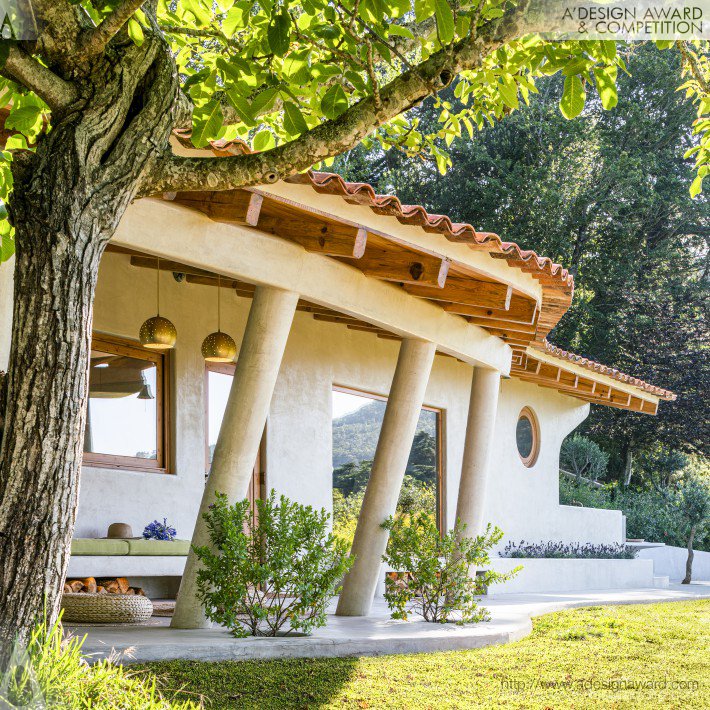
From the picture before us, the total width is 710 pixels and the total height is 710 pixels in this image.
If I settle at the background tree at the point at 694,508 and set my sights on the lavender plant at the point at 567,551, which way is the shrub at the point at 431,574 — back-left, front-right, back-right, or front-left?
front-left

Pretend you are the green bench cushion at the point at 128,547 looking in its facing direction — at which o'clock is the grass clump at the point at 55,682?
The grass clump is roughly at 12 o'clock from the green bench cushion.

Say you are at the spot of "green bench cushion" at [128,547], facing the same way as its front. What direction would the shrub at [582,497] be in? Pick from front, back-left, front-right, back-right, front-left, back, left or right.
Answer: back-left

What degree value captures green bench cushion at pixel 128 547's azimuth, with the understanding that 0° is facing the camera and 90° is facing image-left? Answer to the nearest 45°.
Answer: approximately 0°

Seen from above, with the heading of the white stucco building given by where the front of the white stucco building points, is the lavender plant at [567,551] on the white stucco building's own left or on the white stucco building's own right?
on the white stucco building's own left

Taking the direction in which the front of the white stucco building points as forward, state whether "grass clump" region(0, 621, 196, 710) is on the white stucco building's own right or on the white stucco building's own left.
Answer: on the white stucco building's own right

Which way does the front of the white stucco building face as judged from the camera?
facing the viewer and to the right of the viewer

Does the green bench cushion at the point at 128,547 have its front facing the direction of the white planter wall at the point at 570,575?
no

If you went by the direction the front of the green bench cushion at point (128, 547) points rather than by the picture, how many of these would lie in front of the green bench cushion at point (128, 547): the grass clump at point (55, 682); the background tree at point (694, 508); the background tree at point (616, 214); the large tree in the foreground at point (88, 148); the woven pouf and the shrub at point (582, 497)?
3

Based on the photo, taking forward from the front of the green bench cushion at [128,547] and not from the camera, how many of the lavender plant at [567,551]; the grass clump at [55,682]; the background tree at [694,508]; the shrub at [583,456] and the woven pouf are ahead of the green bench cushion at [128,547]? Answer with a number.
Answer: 2
